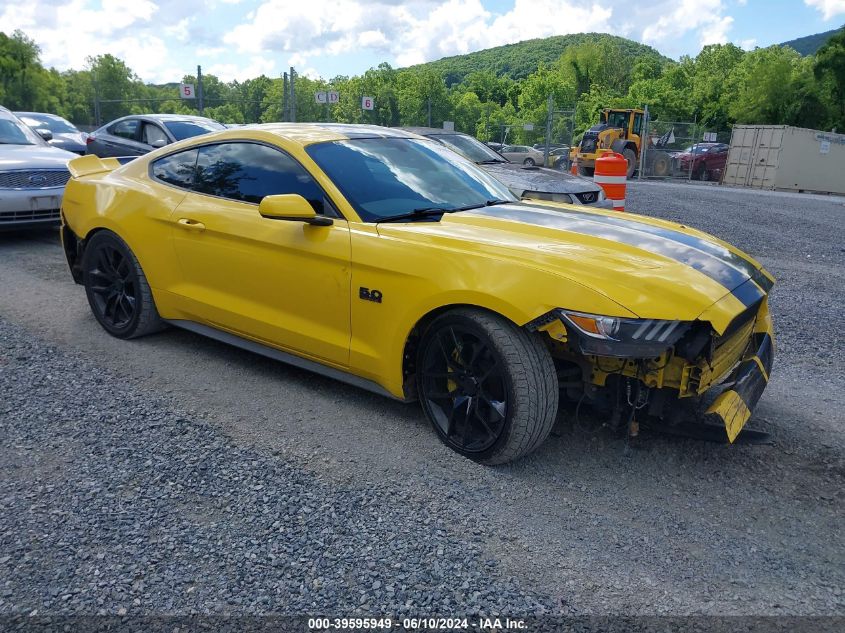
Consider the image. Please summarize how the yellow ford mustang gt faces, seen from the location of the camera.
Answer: facing the viewer and to the right of the viewer

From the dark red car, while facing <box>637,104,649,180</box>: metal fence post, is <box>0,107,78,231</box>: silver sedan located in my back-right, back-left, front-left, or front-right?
front-left

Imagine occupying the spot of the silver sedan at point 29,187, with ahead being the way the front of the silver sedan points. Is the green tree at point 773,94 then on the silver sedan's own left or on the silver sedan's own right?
on the silver sedan's own left

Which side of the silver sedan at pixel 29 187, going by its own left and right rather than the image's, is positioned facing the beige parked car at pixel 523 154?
left

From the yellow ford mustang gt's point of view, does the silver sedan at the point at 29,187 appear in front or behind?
behind

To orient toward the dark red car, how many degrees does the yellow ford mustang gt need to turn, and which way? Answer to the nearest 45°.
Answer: approximately 90° to its left

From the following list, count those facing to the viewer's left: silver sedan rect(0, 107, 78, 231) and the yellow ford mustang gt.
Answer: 0

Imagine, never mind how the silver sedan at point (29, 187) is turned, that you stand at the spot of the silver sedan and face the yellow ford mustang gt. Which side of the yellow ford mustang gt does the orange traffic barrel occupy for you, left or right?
left

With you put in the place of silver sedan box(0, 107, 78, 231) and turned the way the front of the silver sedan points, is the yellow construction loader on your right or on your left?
on your left
